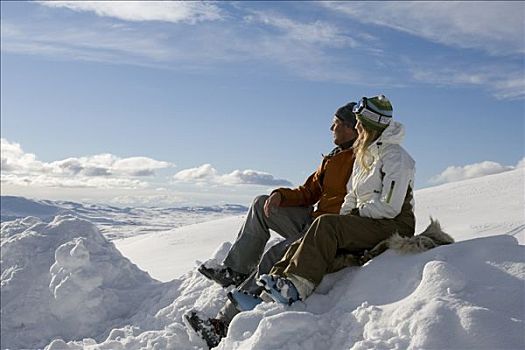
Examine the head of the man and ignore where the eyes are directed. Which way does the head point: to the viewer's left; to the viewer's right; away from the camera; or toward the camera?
to the viewer's left

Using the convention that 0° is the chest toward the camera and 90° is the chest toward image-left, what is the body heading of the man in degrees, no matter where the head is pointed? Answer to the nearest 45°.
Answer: approximately 90°

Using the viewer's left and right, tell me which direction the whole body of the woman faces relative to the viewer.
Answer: facing to the left of the viewer

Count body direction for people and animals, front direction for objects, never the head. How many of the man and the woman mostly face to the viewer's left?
2

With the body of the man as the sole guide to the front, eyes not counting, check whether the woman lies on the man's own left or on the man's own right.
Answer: on the man's own left
